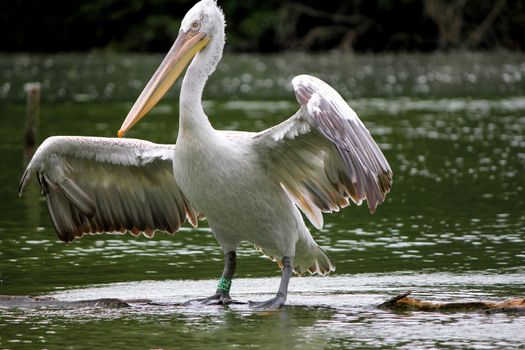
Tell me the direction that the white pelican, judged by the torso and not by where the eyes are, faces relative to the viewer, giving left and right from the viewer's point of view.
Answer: facing the viewer and to the left of the viewer

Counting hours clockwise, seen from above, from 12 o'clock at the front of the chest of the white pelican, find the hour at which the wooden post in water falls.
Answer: The wooden post in water is roughly at 4 o'clock from the white pelican.

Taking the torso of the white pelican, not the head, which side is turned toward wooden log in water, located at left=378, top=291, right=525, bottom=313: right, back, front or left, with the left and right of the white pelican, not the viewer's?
left

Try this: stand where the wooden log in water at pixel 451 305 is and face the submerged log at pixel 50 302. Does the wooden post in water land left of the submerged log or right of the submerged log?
right
